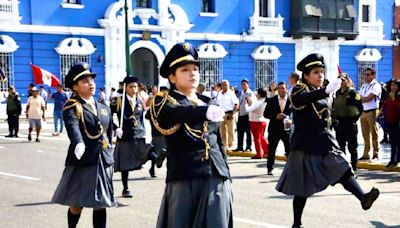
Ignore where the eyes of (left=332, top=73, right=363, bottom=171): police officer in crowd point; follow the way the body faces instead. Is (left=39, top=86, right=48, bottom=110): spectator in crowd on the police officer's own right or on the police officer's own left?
on the police officer's own right

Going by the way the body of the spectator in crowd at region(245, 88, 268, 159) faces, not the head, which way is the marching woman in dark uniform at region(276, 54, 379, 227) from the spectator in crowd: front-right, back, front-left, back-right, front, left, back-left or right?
left

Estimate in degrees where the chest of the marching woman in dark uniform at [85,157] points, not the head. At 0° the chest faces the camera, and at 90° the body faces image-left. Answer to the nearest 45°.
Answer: approximately 315°

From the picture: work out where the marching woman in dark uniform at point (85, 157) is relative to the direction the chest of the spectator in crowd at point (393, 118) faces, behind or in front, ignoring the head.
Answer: in front

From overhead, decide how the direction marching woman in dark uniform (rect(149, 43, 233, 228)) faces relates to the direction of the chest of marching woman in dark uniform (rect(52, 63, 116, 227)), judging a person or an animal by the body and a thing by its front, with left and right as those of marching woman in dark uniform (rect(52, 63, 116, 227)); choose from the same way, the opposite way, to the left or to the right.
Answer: the same way

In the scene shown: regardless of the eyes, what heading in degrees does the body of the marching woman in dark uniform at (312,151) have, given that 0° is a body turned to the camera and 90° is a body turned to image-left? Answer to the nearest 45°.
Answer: approximately 315°

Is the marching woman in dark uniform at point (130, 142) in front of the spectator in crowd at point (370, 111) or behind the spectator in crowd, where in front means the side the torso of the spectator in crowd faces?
in front

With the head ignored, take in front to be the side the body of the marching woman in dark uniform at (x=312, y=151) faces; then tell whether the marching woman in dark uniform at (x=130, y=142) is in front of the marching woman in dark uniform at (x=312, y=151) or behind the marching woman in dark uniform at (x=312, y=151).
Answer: behind

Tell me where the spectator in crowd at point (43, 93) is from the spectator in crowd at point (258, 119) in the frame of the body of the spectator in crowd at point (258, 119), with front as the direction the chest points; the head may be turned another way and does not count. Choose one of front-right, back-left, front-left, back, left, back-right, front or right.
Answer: front-right

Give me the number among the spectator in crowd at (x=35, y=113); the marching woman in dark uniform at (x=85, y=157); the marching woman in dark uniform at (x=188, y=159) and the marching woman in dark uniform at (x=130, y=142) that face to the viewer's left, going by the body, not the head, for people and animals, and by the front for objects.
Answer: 0

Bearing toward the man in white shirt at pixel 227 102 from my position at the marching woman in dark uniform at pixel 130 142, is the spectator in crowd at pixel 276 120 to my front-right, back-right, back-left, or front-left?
front-right

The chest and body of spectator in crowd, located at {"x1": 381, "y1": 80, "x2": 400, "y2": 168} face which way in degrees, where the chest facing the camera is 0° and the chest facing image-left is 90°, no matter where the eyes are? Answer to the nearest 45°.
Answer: approximately 45°

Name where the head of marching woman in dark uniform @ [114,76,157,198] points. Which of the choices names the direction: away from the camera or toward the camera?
toward the camera

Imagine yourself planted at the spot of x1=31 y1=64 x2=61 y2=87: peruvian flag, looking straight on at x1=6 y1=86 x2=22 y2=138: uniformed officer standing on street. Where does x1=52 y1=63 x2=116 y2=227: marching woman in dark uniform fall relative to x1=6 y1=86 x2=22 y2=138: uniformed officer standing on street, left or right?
left

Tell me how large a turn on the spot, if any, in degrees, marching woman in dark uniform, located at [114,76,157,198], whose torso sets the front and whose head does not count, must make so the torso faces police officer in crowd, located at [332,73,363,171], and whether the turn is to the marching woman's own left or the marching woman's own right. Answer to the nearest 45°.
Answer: approximately 45° to the marching woman's own left

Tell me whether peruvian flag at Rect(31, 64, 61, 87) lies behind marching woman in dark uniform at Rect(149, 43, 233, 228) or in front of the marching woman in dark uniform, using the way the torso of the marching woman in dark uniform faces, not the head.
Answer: behind
